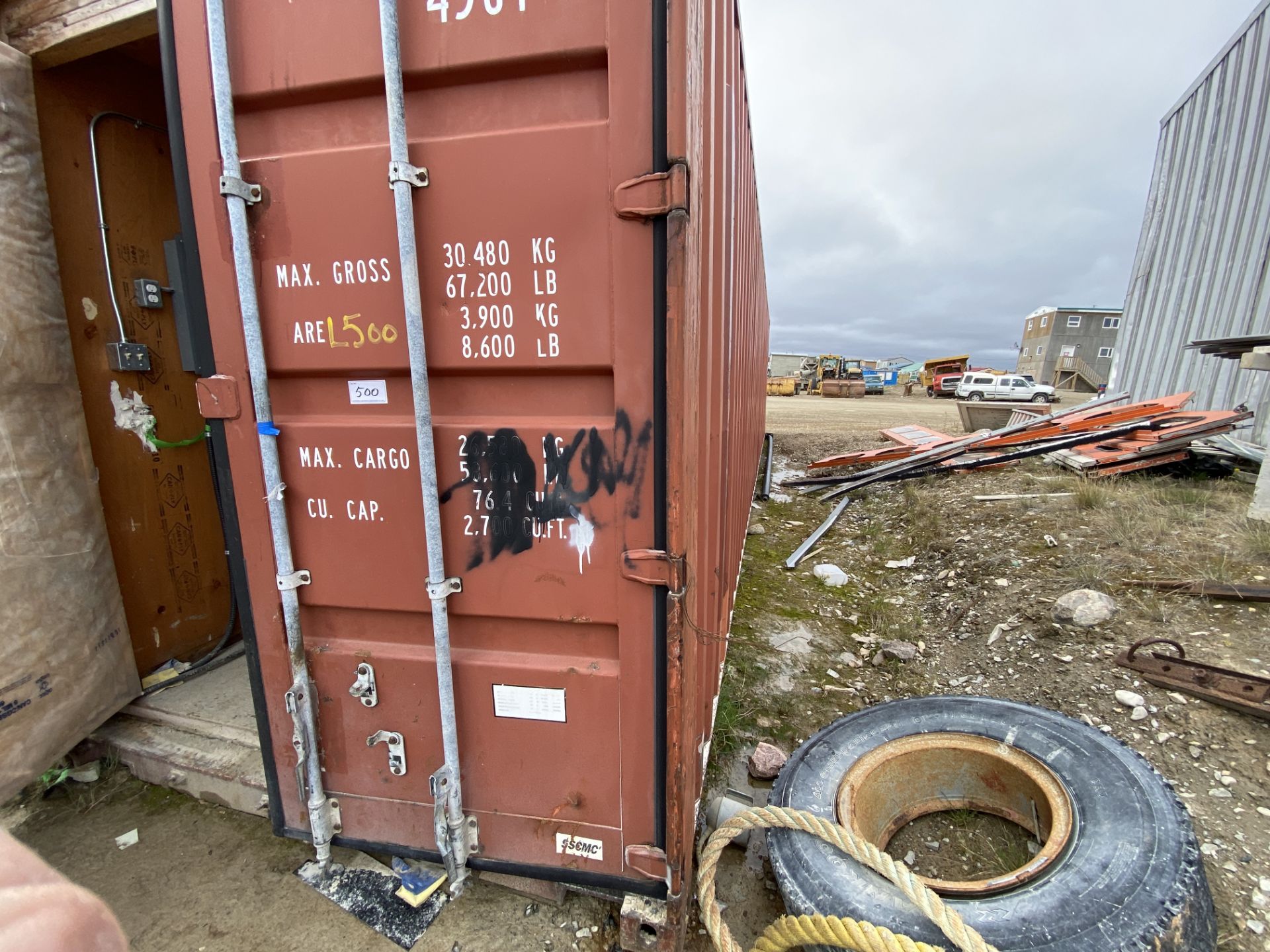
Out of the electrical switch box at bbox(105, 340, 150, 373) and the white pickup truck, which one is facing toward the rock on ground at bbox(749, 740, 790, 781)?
the electrical switch box

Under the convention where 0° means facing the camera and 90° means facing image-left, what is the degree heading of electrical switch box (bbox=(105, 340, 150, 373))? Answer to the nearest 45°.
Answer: approximately 315°

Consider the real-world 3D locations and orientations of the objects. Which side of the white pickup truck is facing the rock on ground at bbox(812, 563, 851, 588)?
right

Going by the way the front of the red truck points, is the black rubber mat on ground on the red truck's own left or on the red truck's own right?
on the red truck's own right

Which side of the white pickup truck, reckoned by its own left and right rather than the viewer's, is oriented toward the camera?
right

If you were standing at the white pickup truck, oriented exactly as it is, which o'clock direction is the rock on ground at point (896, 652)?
The rock on ground is roughly at 3 o'clock from the white pickup truck.

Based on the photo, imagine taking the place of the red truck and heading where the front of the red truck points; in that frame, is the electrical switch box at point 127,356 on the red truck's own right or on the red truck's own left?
on the red truck's own right

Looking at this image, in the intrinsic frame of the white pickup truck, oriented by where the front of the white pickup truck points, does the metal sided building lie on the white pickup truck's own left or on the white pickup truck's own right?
on the white pickup truck's own right

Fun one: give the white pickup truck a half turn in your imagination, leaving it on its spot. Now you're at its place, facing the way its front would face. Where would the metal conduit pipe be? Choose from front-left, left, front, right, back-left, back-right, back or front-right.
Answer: left

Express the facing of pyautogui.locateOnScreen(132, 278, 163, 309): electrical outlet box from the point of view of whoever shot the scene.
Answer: facing the viewer and to the right of the viewer

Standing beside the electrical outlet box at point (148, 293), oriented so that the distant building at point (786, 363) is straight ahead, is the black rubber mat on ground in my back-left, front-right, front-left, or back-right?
back-right
